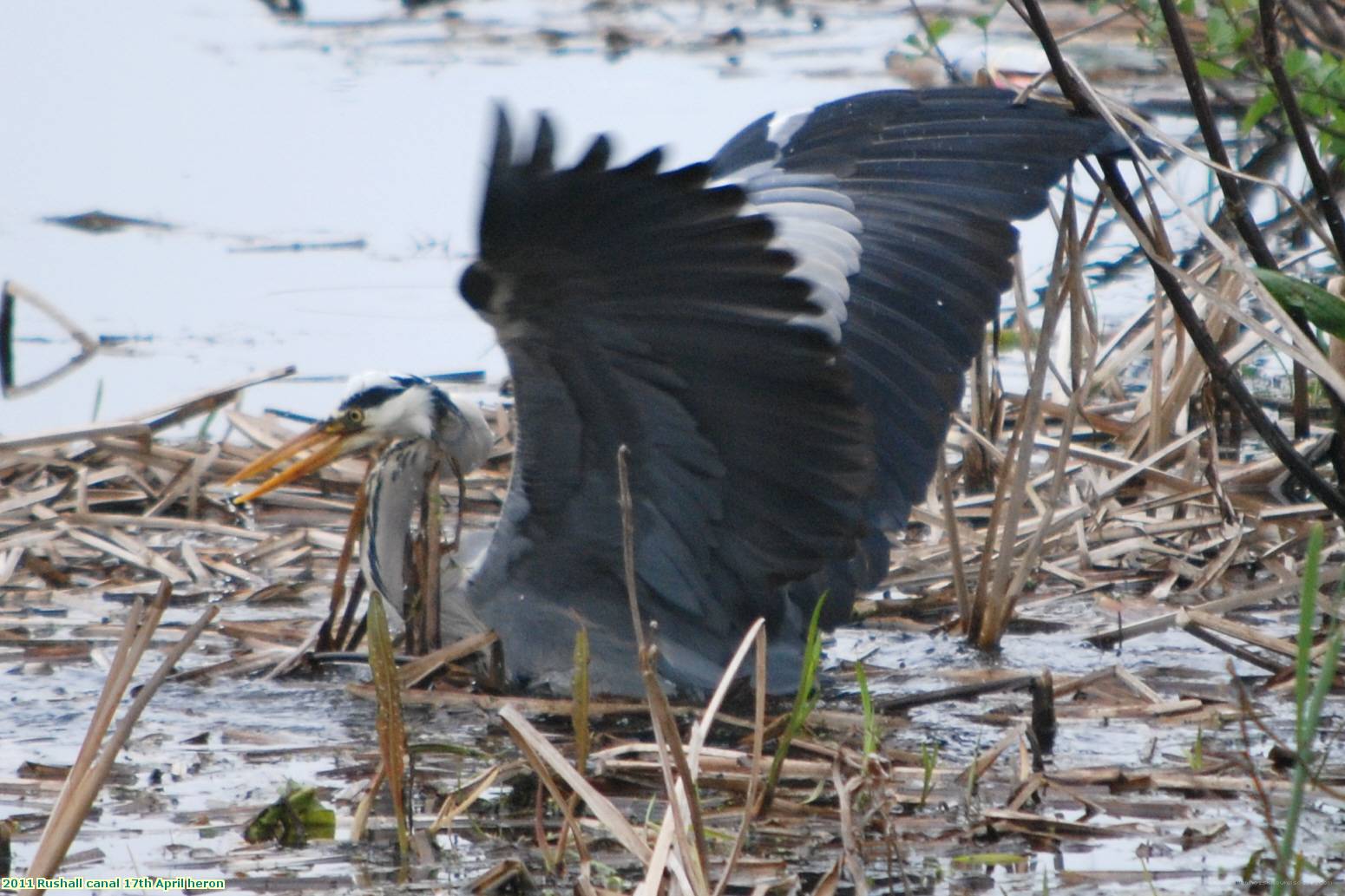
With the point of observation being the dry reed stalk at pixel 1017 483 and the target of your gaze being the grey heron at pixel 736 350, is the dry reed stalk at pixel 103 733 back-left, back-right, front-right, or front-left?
front-left

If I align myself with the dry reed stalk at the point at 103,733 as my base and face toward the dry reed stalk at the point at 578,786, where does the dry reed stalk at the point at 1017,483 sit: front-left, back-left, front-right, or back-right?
front-left

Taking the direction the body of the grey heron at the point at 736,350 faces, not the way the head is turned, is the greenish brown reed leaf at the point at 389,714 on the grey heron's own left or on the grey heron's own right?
on the grey heron's own left

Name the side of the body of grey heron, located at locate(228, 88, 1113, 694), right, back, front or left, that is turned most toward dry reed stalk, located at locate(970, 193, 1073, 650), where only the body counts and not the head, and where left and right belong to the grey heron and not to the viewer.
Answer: back

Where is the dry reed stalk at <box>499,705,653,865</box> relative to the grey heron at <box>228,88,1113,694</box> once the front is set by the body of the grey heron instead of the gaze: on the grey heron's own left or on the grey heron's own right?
on the grey heron's own left

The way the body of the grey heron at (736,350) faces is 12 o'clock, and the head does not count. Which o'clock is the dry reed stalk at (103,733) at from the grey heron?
The dry reed stalk is roughly at 10 o'clock from the grey heron.

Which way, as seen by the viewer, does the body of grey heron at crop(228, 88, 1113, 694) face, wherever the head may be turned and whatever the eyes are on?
to the viewer's left
